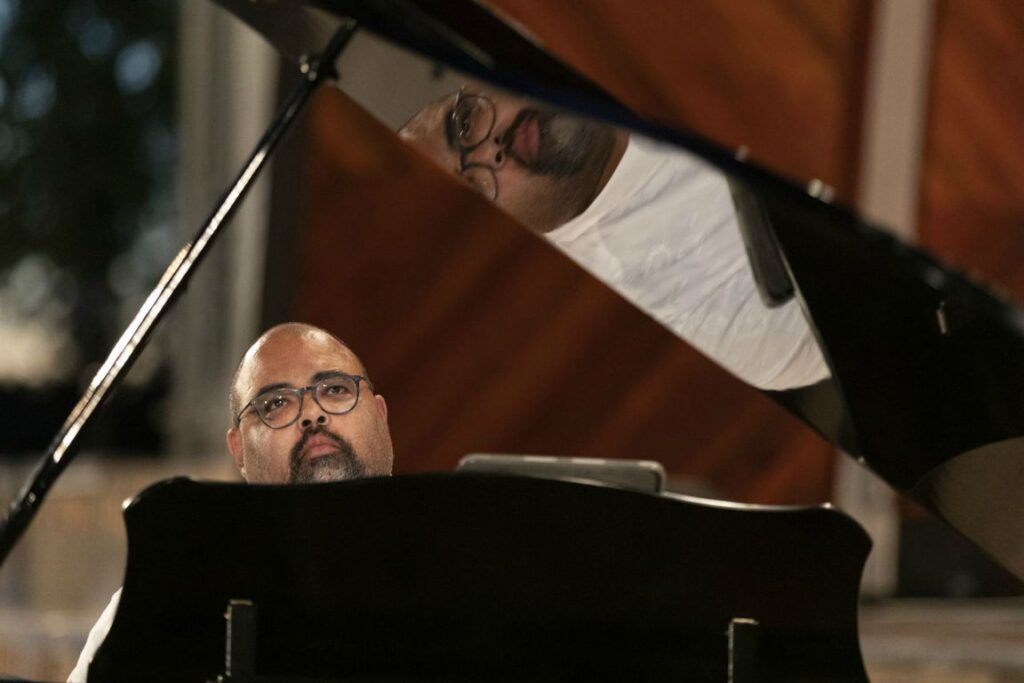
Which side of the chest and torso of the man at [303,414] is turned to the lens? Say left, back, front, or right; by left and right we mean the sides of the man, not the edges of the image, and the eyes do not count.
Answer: front

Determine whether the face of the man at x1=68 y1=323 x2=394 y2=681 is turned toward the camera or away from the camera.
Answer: toward the camera

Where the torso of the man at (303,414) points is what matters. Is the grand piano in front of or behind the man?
in front
